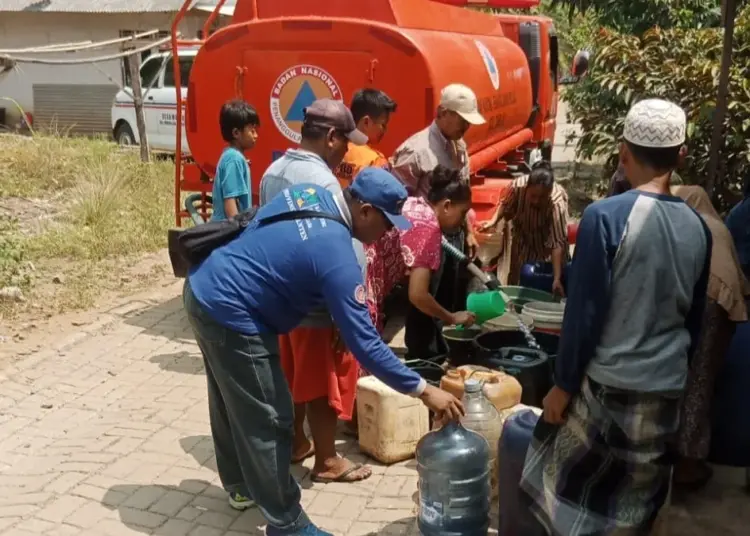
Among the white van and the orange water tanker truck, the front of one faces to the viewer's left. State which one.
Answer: the white van

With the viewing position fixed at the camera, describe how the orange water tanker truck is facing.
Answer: facing away from the viewer and to the right of the viewer

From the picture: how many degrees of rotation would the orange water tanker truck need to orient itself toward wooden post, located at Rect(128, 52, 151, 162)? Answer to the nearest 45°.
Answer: approximately 90° to its left

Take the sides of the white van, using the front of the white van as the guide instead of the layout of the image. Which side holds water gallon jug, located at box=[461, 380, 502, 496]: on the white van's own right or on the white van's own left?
on the white van's own left

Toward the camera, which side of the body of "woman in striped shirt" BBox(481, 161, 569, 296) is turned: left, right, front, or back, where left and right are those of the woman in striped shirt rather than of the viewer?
front

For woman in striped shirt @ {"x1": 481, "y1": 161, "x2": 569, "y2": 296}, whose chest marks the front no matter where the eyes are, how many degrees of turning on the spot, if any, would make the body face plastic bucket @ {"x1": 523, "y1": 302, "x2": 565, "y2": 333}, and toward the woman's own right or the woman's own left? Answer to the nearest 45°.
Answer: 0° — they already face it

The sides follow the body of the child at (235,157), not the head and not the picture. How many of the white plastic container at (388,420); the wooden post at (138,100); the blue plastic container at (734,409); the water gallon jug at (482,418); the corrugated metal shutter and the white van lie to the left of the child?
3

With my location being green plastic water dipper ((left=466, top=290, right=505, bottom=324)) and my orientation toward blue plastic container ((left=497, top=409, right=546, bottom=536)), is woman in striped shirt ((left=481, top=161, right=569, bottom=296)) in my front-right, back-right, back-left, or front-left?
back-left

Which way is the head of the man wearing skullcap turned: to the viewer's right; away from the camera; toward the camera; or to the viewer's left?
away from the camera

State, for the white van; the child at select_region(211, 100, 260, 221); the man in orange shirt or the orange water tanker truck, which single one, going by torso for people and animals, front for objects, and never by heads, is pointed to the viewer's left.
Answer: the white van

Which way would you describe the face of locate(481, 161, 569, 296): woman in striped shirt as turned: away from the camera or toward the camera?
toward the camera
